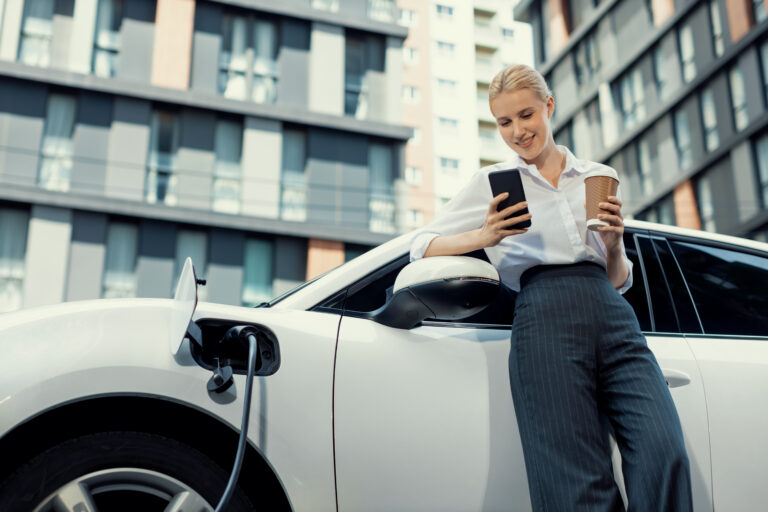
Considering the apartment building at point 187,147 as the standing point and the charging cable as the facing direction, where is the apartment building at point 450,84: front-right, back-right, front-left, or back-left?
back-left

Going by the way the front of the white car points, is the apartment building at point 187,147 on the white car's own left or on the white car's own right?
on the white car's own right

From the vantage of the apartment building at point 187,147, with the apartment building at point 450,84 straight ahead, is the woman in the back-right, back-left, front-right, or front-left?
back-right

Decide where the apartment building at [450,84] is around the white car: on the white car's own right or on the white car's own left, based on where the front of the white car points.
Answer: on the white car's own right

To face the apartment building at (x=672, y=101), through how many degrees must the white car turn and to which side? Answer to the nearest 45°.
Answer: approximately 135° to its right

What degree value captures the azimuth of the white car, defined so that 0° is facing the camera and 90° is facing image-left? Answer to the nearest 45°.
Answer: approximately 90°
